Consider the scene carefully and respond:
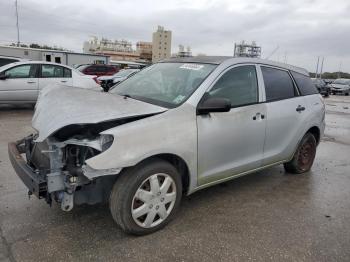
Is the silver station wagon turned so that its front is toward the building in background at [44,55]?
no

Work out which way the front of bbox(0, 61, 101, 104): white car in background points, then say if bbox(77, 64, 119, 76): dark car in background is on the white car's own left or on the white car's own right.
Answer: on the white car's own right

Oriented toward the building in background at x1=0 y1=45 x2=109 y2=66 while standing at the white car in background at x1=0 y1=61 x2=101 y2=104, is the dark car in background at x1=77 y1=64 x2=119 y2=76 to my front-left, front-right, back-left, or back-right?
front-right

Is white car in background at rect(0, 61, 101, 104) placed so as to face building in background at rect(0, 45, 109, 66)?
no

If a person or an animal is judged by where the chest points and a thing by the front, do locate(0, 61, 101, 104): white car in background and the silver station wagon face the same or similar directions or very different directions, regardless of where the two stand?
same or similar directions

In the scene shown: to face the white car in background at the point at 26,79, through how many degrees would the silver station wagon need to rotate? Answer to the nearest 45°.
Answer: approximately 90° to its right

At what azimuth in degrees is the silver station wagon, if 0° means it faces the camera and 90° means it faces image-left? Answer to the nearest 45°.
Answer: approximately 45°

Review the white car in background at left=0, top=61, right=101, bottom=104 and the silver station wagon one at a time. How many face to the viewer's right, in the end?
0

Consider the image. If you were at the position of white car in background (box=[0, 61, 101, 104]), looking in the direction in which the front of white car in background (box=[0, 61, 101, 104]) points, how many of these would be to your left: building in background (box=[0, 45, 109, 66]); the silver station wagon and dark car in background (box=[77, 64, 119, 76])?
1
